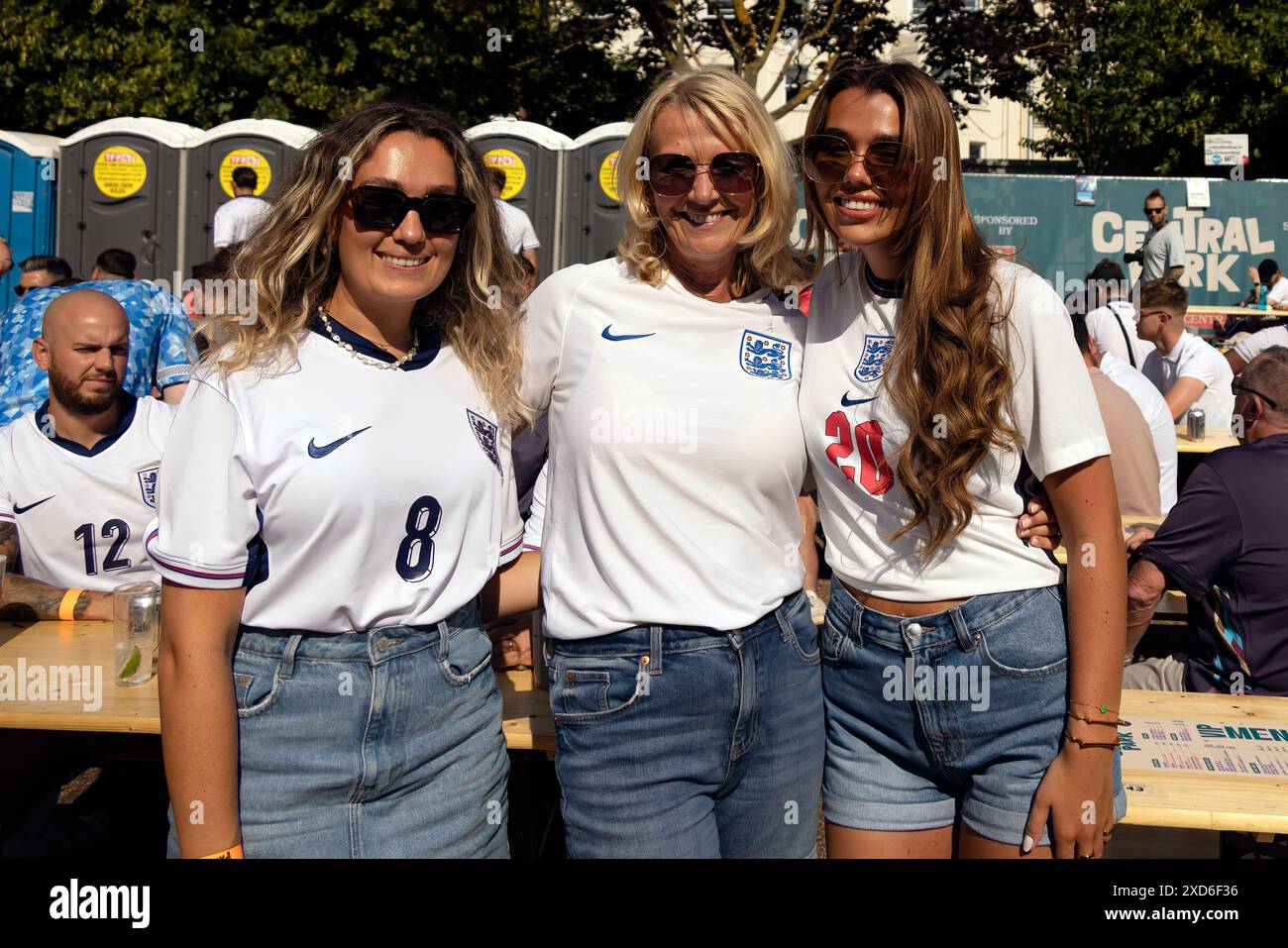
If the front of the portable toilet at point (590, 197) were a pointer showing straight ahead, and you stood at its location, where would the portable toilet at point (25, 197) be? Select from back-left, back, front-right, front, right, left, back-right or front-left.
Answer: right

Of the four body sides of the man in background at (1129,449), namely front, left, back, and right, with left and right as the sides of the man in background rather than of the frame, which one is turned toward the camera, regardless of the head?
back

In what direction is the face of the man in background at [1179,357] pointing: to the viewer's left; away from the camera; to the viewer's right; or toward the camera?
to the viewer's left

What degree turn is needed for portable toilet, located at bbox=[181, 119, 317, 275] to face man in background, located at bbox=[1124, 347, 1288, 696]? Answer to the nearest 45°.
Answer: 0° — it already faces them
